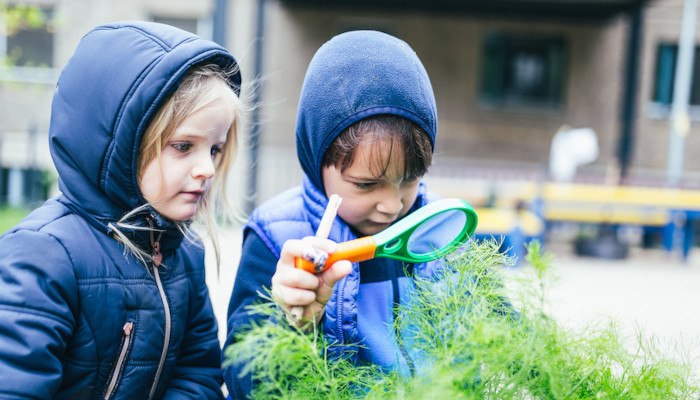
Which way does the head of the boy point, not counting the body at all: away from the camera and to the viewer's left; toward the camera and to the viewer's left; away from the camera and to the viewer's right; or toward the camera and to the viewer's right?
toward the camera and to the viewer's right

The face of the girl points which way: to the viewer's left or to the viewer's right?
to the viewer's right

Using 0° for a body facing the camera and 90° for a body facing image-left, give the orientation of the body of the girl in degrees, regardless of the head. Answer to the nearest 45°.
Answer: approximately 315°

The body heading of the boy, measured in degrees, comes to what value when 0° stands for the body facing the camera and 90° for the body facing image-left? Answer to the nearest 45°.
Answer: approximately 315°
